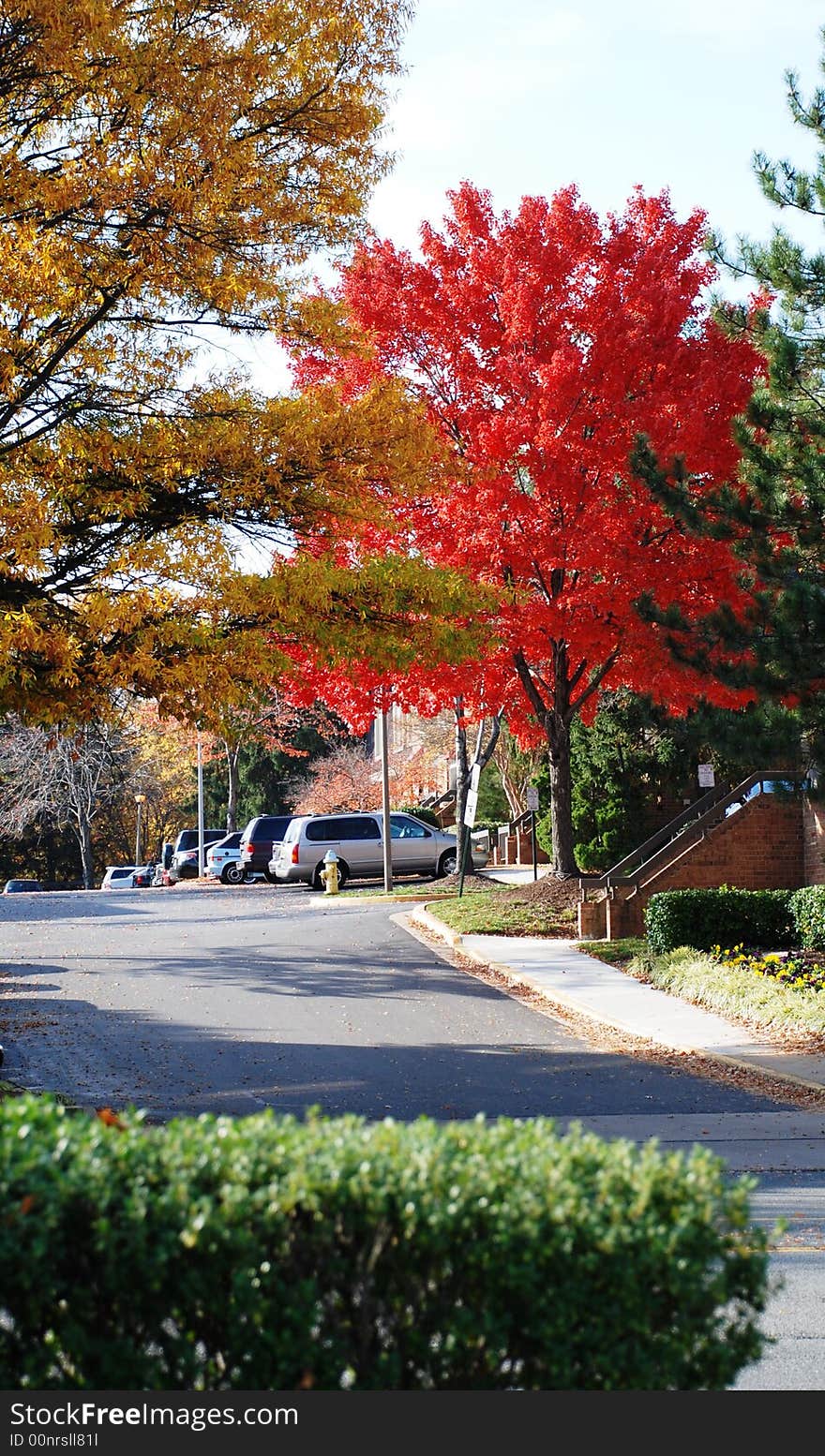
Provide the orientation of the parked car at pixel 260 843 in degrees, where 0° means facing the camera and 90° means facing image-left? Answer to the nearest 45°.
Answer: approximately 225°

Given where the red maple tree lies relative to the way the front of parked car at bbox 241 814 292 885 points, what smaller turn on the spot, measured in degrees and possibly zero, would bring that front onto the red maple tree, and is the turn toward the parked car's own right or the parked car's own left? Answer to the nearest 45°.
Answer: approximately 135° to the parked car's own right

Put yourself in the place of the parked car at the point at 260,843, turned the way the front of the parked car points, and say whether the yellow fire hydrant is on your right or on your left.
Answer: on your right

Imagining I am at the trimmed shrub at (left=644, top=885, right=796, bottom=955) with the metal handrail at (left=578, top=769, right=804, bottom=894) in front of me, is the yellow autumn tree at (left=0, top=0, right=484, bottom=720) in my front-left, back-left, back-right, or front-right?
back-left

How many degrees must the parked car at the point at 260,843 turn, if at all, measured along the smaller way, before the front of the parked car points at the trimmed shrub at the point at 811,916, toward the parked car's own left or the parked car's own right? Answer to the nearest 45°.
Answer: approximately 135° to the parked car's own right

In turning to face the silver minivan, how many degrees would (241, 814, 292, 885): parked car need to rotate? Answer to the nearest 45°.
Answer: approximately 135° to its right

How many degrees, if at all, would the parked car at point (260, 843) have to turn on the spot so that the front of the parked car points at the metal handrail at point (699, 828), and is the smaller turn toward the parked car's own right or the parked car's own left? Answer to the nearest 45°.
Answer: approximately 135° to the parked car's own right

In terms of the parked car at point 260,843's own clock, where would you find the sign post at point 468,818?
The sign post is roughly at 4 o'clock from the parked car.

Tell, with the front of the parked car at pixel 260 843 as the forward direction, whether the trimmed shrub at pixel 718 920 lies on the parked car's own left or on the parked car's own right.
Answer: on the parked car's own right
